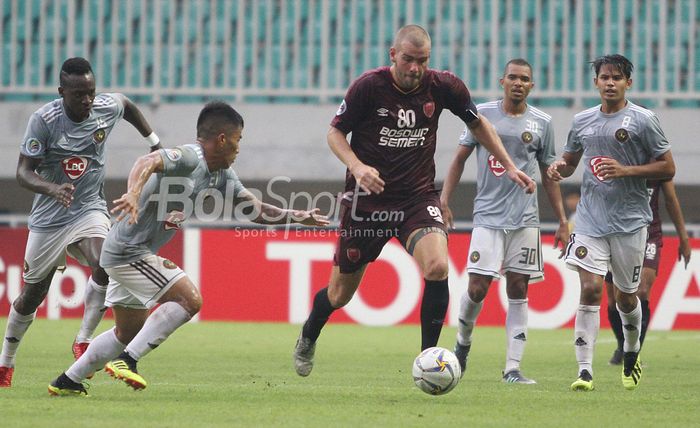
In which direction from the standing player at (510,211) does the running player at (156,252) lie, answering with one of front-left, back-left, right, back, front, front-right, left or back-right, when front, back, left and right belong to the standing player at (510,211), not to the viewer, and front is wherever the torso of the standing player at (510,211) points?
front-right

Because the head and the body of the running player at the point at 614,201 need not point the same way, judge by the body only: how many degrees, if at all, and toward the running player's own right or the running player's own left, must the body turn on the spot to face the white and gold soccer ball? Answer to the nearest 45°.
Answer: approximately 45° to the running player's own right

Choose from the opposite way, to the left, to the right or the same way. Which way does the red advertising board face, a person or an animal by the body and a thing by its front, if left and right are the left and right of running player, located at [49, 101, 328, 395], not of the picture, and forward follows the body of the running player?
to the right

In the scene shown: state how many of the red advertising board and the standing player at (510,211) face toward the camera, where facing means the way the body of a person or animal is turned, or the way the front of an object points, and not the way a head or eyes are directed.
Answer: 2

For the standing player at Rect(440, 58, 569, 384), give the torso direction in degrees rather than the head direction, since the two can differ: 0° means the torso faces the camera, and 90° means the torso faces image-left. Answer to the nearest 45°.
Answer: approximately 0°

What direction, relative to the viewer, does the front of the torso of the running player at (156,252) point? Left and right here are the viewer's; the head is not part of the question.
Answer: facing to the right of the viewer

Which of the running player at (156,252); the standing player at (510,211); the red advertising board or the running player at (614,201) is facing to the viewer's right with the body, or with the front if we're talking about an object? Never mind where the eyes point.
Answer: the running player at (156,252)
